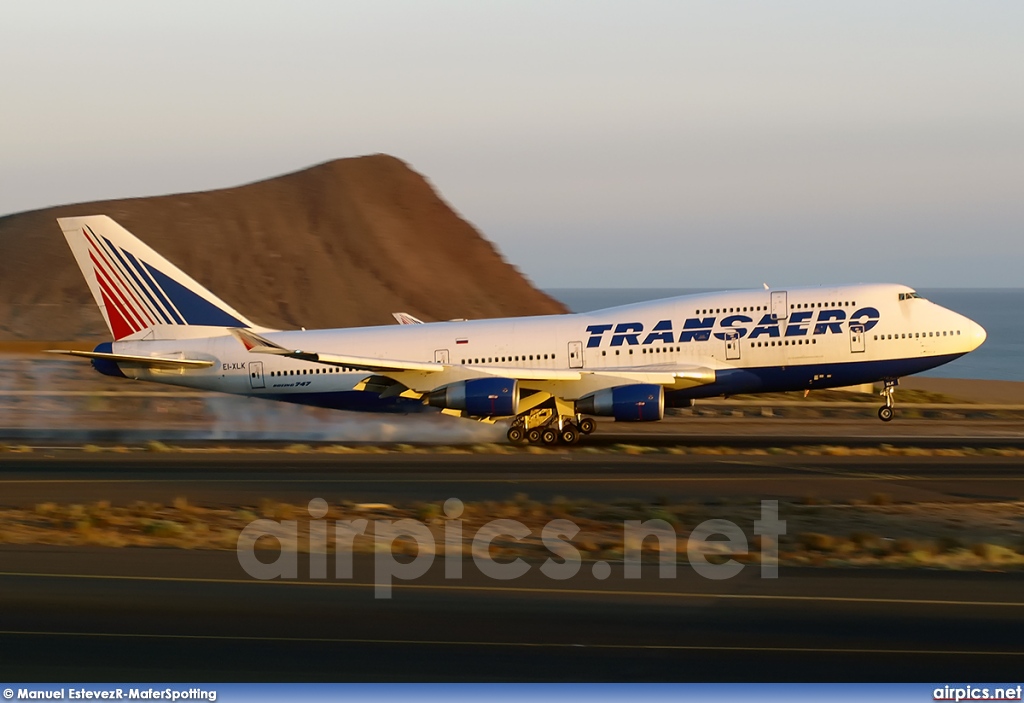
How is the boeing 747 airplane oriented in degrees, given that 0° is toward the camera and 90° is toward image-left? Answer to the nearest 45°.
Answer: approximately 270°
